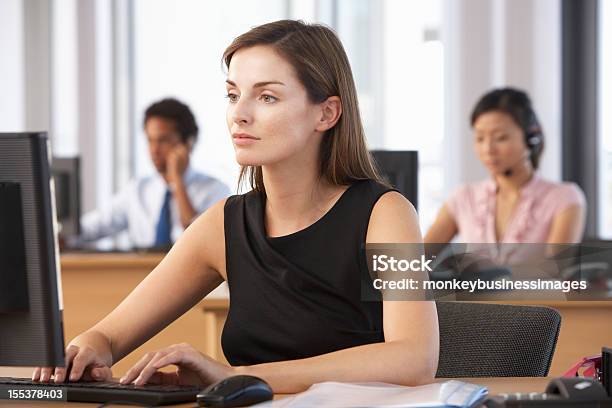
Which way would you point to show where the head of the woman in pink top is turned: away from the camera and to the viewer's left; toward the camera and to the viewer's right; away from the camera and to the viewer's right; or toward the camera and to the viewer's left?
toward the camera and to the viewer's left

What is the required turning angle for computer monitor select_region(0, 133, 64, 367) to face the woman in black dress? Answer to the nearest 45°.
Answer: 0° — it already faces them

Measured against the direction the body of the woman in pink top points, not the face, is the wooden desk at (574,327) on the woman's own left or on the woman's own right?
on the woman's own left

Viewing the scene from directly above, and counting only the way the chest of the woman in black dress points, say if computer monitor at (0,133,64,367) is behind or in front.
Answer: in front

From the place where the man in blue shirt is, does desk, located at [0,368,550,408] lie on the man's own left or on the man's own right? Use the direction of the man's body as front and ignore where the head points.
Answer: on the man's own left

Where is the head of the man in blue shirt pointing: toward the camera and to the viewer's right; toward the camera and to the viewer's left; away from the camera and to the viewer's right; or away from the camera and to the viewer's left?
toward the camera and to the viewer's left

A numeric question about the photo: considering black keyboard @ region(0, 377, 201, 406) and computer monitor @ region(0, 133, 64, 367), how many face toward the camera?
0

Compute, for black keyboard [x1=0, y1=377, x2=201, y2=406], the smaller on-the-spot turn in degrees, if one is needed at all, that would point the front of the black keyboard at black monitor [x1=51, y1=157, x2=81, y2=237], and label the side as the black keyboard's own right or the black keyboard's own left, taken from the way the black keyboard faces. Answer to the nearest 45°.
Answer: approximately 45° to the black keyboard's own left

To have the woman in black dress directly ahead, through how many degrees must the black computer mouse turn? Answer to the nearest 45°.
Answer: approximately 135° to its right

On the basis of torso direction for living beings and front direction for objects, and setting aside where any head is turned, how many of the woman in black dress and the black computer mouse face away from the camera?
0

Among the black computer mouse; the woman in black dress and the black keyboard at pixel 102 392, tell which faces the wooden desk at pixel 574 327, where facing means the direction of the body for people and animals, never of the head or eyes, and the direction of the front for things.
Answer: the black keyboard

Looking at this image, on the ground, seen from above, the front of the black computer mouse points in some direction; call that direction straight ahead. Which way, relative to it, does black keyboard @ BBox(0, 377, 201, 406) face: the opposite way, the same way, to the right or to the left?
the opposite way

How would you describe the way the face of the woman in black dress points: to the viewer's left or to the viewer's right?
to the viewer's left
